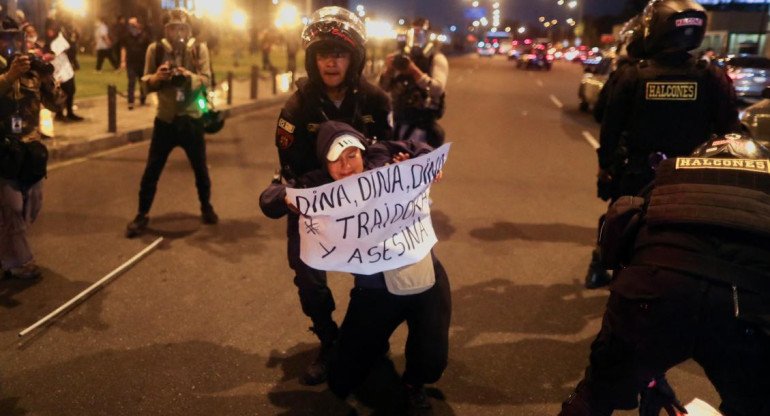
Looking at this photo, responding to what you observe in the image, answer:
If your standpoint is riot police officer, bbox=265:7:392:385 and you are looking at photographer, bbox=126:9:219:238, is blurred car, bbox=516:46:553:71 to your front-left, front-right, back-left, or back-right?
front-right

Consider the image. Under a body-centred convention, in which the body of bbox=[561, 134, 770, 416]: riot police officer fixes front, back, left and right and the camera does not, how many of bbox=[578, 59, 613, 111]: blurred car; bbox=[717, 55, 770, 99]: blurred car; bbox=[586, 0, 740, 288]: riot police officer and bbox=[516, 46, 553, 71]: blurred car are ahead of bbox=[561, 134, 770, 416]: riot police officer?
4

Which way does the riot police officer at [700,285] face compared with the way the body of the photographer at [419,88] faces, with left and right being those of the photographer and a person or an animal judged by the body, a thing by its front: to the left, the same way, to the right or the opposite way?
the opposite way

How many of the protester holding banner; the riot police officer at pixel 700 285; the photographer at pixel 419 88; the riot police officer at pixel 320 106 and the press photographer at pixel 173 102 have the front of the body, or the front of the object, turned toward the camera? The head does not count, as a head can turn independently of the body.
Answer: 4

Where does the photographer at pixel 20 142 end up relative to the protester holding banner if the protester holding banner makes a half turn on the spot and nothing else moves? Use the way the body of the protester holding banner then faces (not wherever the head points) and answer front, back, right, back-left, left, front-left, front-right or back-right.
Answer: front-left

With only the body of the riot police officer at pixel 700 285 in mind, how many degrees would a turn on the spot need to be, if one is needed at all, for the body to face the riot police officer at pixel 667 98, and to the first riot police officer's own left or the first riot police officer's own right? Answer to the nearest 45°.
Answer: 0° — they already face them

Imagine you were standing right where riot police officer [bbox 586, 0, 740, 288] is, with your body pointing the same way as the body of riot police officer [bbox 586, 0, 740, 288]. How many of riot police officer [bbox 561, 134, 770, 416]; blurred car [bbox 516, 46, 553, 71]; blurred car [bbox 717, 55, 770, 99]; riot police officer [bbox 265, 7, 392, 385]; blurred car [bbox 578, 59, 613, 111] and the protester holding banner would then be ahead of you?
3

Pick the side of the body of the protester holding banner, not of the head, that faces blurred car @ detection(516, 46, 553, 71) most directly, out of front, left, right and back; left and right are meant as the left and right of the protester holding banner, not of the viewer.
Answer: back

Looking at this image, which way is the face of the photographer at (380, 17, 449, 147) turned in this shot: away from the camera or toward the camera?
toward the camera

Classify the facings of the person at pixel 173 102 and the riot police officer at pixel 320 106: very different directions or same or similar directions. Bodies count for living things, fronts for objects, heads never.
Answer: same or similar directions

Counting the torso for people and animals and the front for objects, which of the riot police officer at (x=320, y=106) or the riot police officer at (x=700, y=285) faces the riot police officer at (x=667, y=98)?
the riot police officer at (x=700, y=285)

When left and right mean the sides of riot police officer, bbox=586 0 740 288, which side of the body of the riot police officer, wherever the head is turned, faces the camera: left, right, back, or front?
back

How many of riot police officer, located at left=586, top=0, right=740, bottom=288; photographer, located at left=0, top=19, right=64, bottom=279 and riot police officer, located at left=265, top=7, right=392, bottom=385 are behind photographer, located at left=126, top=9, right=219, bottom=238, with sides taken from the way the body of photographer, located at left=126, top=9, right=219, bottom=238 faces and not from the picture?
0

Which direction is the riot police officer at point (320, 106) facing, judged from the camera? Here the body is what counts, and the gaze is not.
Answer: toward the camera

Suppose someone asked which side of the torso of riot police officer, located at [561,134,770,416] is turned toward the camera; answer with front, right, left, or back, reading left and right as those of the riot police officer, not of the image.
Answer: back

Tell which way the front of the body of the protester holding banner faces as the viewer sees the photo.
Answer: toward the camera

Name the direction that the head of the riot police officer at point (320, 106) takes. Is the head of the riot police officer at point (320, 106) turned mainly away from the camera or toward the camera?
toward the camera

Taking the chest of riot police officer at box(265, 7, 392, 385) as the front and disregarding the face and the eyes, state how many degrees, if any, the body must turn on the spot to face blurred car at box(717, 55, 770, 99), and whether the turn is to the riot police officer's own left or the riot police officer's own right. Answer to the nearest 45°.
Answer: approximately 135° to the riot police officer's own left

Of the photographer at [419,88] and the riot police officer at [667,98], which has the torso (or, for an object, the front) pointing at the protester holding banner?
the photographer

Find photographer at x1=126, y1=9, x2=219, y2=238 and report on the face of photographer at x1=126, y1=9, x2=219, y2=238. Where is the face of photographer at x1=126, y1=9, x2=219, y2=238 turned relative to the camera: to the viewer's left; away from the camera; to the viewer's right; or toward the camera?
toward the camera

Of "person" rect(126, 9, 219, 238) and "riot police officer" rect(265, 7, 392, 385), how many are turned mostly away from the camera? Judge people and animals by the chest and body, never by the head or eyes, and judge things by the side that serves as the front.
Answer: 0
